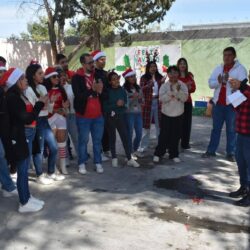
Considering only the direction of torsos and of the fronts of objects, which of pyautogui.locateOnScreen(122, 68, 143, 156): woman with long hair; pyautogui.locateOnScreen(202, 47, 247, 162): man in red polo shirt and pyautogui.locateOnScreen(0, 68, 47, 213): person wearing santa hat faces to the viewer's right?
the person wearing santa hat

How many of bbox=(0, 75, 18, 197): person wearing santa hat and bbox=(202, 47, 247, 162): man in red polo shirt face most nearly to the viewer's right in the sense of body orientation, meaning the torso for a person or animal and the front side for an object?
1

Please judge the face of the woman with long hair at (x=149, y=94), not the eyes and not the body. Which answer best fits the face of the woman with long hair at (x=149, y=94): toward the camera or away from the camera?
toward the camera

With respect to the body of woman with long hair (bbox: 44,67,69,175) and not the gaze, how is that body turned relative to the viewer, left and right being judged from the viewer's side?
facing the viewer and to the right of the viewer

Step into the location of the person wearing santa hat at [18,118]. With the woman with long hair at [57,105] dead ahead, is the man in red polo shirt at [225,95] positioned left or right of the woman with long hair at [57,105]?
right

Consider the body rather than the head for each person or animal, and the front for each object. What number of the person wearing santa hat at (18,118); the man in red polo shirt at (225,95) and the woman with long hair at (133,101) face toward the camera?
2

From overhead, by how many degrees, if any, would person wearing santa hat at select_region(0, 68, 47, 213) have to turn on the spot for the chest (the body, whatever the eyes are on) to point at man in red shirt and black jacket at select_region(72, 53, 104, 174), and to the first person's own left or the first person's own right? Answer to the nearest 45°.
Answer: approximately 45° to the first person's own left

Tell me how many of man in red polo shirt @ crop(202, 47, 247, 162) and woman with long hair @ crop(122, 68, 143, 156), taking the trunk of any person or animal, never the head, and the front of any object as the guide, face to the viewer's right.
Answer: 0

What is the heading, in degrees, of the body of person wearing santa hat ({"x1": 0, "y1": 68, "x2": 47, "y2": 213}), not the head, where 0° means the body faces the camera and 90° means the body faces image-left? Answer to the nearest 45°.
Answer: approximately 270°

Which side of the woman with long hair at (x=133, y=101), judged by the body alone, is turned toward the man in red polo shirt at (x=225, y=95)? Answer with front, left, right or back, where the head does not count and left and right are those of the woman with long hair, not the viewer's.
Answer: left

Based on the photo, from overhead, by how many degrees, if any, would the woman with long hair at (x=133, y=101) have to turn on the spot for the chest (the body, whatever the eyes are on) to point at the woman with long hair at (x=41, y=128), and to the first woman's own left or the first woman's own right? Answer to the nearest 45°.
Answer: approximately 45° to the first woman's own right

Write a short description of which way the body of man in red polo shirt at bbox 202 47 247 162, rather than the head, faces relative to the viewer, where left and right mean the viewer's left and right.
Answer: facing the viewer

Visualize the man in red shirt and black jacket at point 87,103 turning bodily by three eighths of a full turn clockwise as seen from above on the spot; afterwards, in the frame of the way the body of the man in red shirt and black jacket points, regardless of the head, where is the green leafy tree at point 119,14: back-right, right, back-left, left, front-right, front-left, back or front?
right

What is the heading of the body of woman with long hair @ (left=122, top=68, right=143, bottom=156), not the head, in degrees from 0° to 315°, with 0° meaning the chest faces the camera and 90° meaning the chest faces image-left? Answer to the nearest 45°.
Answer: approximately 0°

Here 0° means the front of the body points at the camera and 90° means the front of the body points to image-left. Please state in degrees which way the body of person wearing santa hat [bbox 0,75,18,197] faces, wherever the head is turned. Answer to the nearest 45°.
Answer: approximately 270°

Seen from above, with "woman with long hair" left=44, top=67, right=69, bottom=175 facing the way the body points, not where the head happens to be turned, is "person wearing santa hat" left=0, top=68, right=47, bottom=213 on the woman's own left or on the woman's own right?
on the woman's own right

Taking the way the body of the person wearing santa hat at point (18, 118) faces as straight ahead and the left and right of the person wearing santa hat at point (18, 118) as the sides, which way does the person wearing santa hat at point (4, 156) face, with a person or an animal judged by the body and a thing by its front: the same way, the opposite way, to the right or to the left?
the same way
